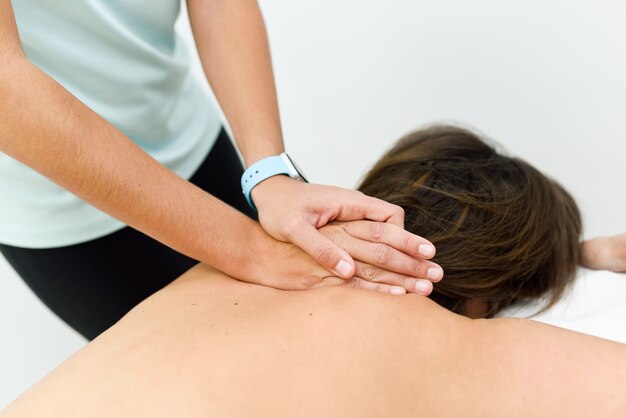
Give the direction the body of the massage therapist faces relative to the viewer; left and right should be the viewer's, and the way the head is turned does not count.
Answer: facing the viewer and to the right of the viewer

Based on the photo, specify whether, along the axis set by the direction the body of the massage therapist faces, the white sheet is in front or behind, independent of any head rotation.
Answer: in front
